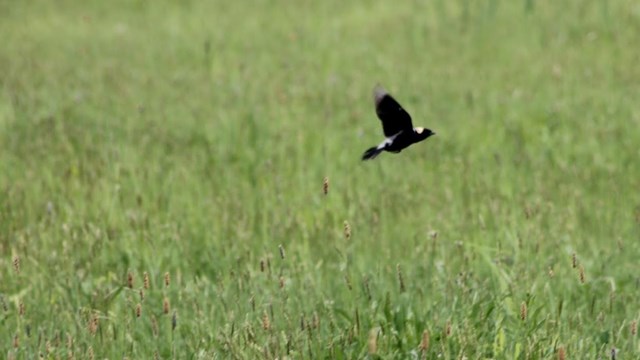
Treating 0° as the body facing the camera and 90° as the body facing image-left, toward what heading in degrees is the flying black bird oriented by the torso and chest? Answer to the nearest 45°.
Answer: approximately 270°
